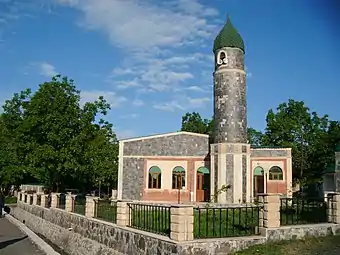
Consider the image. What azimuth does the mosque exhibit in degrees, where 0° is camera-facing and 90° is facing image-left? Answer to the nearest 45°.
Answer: approximately 0°

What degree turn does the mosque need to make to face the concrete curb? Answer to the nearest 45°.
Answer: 0° — it already faces it

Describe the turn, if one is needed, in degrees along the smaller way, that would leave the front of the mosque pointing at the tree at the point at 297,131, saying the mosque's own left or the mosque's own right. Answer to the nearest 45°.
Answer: approximately 135° to the mosque's own left

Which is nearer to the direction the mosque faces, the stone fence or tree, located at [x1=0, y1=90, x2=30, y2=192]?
the stone fence

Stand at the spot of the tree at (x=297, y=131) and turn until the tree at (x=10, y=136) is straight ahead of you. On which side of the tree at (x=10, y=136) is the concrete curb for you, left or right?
left

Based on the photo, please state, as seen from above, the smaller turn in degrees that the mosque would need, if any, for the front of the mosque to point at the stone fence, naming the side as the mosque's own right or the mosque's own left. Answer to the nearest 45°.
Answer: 0° — it already faces it

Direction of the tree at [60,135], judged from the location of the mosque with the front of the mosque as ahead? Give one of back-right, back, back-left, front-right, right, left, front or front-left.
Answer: front-right
